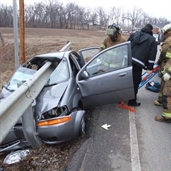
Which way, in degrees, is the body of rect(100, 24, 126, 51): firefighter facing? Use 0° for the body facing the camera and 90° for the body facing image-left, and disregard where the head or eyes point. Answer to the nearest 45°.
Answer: approximately 45°

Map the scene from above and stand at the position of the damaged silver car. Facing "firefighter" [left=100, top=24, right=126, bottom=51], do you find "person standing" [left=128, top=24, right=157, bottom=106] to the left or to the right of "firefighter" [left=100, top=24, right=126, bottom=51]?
right

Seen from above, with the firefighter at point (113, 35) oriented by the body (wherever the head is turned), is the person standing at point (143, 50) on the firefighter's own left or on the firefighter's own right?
on the firefighter's own left

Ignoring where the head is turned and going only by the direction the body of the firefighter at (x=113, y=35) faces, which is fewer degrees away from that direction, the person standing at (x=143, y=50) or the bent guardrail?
the bent guardrail

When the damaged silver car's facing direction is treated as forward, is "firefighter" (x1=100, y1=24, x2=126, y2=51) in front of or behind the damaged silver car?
behind

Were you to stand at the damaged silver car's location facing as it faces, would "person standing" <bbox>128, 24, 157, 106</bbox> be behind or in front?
behind

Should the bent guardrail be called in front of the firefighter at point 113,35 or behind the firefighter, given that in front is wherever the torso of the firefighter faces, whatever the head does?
in front

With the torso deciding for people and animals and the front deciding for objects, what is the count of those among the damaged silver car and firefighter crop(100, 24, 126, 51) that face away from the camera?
0
